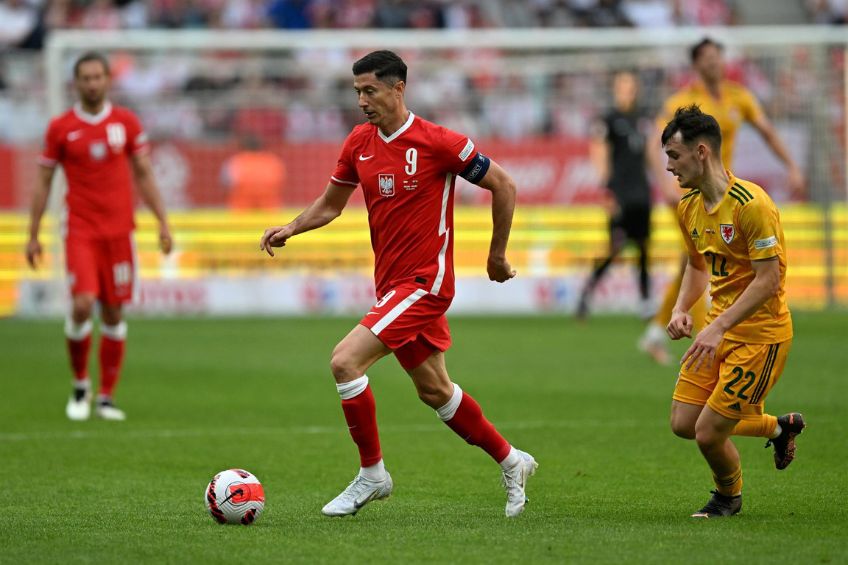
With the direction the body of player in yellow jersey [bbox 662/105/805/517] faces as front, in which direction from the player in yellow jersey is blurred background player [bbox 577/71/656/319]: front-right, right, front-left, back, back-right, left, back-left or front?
back-right

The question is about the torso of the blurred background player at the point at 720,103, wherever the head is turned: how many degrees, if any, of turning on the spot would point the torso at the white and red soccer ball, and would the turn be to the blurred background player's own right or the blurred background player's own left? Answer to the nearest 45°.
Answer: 0° — they already face it

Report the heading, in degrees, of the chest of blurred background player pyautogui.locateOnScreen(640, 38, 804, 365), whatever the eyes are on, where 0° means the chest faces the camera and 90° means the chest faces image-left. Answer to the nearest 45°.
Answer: approximately 0°

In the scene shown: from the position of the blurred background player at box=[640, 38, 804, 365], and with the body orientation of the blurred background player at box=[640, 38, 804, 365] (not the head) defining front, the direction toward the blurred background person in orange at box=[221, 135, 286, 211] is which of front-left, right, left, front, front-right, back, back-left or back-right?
back-right

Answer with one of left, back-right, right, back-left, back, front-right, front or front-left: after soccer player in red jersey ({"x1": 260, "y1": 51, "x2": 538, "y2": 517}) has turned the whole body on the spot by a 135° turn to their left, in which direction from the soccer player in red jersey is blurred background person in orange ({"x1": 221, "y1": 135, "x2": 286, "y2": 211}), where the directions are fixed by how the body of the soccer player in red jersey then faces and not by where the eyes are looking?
left

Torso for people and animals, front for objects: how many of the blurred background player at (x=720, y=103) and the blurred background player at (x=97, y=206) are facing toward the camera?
2

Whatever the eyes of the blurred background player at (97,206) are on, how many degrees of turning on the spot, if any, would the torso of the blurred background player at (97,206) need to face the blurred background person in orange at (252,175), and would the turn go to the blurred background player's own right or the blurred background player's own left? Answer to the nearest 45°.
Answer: approximately 180°

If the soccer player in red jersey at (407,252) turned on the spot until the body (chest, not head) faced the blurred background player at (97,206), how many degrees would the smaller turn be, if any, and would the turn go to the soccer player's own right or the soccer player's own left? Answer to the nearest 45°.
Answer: approximately 90° to the soccer player's own right

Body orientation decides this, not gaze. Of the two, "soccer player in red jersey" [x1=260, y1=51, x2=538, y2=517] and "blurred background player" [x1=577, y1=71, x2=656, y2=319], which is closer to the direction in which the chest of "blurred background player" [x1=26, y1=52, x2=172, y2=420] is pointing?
the soccer player in red jersey
